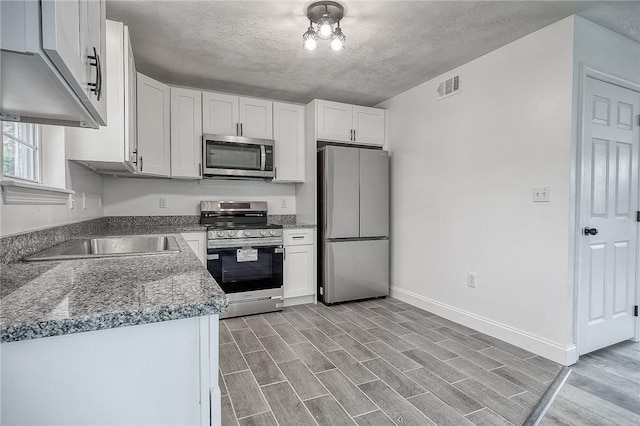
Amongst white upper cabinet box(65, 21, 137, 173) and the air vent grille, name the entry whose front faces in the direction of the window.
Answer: the air vent grille

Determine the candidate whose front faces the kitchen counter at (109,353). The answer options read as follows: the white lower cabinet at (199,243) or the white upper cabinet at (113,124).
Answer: the white lower cabinet

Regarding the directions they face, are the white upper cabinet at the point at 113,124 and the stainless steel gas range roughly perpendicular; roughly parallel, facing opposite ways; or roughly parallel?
roughly perpendicular

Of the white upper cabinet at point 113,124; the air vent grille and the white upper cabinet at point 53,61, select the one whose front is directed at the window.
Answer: the air vent grille

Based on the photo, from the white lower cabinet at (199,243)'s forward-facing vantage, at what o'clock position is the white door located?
The white door is roughly at 10 o'clock from the white lower cabinet.

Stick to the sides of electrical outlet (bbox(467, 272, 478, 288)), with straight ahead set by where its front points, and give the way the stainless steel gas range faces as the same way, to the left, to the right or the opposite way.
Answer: to the left

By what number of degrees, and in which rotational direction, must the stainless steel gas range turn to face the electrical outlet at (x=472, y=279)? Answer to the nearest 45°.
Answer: approximately 45° to its left

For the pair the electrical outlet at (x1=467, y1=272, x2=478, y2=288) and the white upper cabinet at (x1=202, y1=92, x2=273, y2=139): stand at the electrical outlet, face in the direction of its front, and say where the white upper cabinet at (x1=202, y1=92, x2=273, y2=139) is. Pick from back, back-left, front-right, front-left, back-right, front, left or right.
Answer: front-right

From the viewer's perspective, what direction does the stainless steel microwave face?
toward the camera

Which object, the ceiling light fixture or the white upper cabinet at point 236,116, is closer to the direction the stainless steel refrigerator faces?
the ceiling light fixture

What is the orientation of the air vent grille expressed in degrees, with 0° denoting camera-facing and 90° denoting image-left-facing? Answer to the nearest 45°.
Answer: approximately 45°

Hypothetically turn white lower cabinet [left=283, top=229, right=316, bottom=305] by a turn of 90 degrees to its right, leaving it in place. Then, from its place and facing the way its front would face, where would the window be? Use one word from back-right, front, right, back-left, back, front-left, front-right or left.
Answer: front

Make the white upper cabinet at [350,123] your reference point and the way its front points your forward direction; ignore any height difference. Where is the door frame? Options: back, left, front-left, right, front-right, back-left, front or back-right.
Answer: front

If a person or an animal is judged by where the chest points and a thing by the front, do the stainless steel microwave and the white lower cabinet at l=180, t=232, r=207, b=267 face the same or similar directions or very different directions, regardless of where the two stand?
same or similar directions

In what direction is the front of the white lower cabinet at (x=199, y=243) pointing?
toward the camera

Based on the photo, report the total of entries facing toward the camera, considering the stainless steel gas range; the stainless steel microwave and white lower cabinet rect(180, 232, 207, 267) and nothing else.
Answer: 3

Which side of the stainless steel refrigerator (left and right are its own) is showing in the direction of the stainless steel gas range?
right

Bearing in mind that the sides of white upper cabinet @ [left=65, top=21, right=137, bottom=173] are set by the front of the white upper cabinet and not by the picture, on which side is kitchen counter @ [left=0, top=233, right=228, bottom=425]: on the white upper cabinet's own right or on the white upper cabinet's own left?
on the white upper cabinet's own right

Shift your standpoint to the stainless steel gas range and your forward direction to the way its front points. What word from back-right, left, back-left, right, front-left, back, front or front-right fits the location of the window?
front-right

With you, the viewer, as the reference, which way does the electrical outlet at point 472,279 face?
facing the viewer and to the left of the viewer

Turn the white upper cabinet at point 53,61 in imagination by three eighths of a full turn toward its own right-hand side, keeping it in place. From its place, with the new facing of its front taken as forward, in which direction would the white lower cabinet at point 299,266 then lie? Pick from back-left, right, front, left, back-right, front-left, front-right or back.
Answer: back

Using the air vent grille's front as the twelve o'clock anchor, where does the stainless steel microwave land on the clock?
The stainless steel microwave is roughly at 1 o'clock from the air vent grille.

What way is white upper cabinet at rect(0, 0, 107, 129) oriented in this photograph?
to the viewer's right
